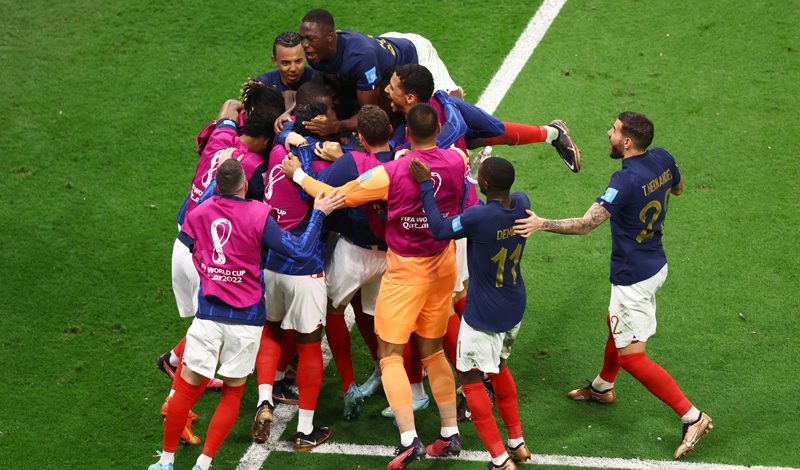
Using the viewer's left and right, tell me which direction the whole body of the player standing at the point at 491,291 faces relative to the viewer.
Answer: facing away from the viewer and to the left of the viewer

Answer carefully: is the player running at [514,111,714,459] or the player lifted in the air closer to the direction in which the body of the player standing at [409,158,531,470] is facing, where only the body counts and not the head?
the player lifted in the air

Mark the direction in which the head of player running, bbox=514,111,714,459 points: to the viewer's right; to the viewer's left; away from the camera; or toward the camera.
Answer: to the viewer's left

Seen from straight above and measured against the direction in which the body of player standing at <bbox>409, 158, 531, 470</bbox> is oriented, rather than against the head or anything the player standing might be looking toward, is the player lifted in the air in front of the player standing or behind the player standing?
in front

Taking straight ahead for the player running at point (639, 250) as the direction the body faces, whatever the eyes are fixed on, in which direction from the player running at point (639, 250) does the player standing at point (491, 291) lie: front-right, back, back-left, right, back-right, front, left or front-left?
left

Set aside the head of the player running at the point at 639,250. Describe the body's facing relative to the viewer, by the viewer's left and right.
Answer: facing away from the viewer and to the left of the viewer

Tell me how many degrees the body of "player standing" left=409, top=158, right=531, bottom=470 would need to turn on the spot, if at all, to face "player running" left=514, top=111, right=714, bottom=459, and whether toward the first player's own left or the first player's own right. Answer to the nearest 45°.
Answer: approximately 90° to the first player's own right

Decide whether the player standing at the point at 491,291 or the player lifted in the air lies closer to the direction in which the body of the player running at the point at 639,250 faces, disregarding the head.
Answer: the player lifted in the air

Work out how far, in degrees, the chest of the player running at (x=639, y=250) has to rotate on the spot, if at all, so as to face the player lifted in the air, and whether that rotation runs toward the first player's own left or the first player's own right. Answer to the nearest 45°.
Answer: approximately 45° to the first player's own left
